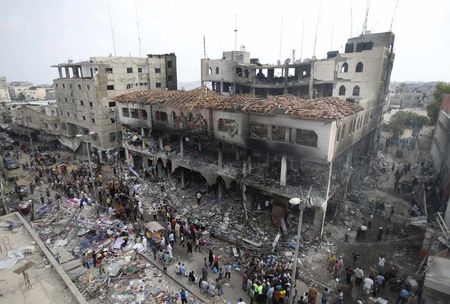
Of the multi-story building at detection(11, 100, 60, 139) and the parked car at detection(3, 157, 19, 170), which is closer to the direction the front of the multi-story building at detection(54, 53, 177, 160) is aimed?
the parked car

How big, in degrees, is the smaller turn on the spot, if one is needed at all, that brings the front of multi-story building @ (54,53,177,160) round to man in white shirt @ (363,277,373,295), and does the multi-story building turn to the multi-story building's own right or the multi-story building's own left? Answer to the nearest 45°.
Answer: approximately 45° to the multi-story building's own left

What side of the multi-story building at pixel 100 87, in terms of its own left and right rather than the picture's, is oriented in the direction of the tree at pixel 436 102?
left

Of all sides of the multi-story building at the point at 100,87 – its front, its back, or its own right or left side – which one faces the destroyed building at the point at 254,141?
left

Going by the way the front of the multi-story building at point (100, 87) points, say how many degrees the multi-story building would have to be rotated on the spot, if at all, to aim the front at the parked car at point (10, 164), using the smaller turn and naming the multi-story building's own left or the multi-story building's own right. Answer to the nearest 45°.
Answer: approximately 45° to the multi-story building's own right

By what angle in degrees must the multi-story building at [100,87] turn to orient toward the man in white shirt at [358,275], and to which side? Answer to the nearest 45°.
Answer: approximately 45° to its left

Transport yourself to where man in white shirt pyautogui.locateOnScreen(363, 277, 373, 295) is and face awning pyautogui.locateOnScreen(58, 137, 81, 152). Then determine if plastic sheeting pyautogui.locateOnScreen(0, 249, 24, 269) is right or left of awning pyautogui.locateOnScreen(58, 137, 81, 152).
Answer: left
